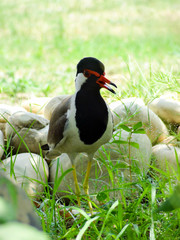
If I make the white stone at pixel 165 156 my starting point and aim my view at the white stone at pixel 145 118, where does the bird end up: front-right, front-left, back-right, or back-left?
back-left

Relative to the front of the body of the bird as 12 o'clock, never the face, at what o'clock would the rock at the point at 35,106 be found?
The rock is roughly at 7 o'clock from the bird.

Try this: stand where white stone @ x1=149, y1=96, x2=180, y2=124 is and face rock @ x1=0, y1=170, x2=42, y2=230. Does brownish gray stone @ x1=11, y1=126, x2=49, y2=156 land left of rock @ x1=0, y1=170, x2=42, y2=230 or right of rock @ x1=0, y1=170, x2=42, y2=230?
right

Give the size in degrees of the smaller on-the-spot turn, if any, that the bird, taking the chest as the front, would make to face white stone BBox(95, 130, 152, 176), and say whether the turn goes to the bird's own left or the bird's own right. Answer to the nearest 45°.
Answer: approximately 90° to the bird's own left

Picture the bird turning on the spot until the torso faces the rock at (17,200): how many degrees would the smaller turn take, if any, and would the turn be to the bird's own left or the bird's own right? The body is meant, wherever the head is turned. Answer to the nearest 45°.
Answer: approximately 45° to the bird's own right

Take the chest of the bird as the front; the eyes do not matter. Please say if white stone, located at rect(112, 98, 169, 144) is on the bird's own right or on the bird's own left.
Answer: on the bird's own left

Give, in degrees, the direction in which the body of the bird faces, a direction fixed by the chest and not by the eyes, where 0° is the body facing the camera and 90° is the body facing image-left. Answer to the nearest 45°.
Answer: approximately 315°

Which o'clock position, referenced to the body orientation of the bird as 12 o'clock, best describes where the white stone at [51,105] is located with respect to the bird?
The white stone is roughly at 7 o'clock from the bird.
